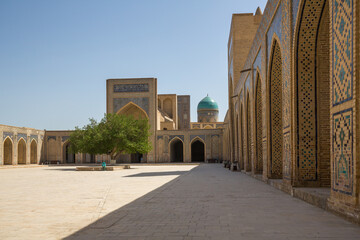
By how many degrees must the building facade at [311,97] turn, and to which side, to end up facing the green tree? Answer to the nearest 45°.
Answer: approximately 45° to its right

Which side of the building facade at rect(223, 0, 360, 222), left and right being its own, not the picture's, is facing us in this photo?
left
